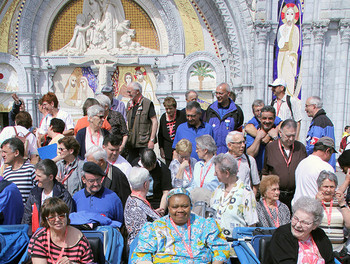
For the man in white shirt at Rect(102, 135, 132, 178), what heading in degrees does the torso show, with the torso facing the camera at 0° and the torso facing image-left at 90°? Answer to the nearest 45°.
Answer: approximately 45°

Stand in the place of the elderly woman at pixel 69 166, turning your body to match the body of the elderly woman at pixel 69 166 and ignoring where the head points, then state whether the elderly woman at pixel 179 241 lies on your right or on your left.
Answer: on your left

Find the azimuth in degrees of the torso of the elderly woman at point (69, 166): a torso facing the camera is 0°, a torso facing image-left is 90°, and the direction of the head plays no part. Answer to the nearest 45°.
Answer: approximately 45°

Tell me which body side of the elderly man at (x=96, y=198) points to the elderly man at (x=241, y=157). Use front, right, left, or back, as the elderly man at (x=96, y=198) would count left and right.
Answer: left

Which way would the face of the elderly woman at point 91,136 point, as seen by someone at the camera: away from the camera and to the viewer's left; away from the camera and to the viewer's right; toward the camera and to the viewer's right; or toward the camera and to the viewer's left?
toward the camera and to the viewer's right

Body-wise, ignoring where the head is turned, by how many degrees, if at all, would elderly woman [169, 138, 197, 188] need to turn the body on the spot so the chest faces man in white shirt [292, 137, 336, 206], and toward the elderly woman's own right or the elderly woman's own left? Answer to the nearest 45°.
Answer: approximately 90° to the elderly woman's own left

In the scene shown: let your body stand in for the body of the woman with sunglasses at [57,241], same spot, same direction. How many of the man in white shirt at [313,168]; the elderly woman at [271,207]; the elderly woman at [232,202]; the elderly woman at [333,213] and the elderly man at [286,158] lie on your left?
5

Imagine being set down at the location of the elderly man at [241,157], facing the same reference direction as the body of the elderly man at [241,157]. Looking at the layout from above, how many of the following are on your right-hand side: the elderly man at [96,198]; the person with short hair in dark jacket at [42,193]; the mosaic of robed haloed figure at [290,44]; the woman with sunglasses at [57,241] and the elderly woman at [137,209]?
4

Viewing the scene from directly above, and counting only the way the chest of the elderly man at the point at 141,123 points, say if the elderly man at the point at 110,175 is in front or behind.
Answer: in front

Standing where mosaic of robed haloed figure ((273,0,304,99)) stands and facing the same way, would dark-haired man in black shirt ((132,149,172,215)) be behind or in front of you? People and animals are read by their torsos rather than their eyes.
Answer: in front

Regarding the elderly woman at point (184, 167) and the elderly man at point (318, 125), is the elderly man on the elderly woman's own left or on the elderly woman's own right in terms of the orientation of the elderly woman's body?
on the elderly woman's own left
